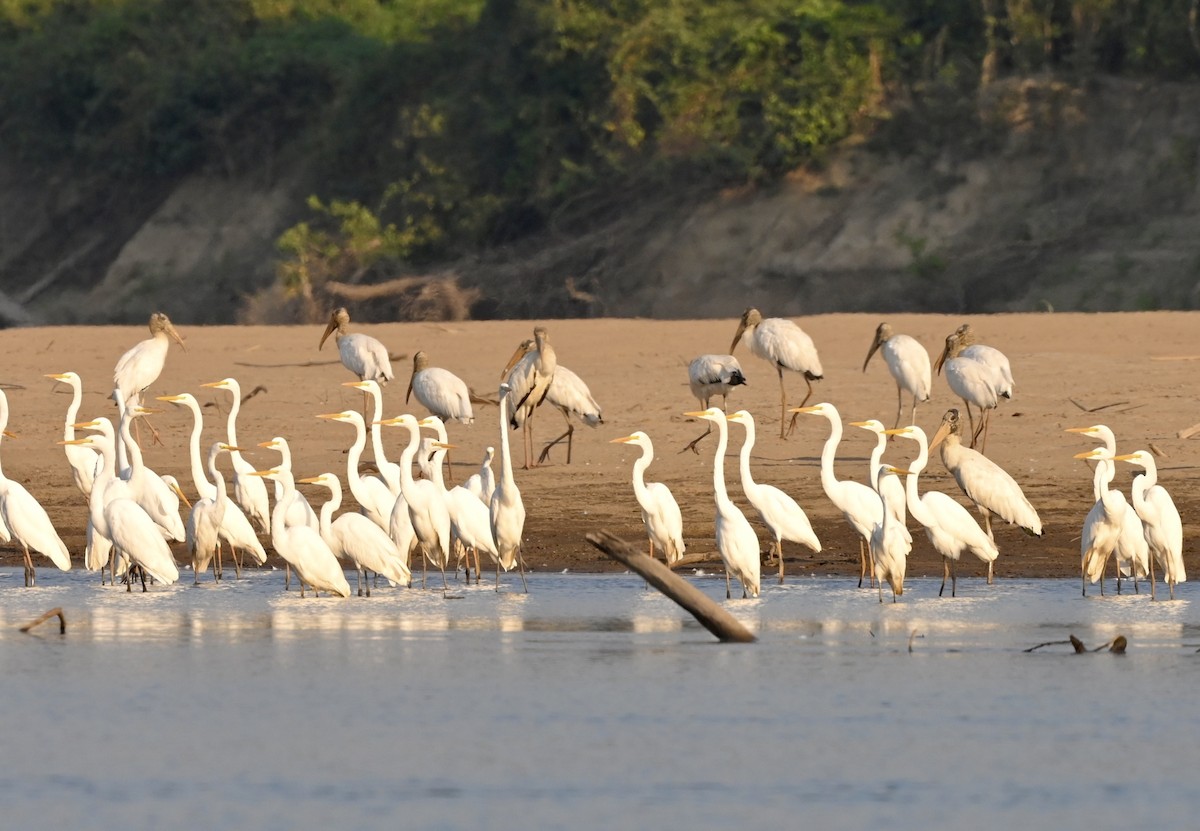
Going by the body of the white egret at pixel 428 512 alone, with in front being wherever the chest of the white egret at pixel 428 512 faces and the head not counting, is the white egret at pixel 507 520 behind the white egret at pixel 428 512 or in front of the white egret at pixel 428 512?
behind

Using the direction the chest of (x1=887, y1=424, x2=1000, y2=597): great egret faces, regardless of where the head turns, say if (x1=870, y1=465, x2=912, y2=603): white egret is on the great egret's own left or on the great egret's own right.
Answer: on the great egret's own left

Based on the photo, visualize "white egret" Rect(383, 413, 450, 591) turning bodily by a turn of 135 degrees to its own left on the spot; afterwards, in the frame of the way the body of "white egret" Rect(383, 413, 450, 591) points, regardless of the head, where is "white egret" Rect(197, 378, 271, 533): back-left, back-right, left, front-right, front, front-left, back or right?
back

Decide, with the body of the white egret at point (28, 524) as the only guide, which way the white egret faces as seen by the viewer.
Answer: to the viewer's left

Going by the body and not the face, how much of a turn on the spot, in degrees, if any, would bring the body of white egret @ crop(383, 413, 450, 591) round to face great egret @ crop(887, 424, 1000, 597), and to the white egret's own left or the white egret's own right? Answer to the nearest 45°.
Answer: approximately 180°

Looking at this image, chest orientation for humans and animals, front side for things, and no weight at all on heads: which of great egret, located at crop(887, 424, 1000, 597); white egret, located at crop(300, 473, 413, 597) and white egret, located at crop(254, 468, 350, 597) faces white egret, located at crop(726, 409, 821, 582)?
the great egret

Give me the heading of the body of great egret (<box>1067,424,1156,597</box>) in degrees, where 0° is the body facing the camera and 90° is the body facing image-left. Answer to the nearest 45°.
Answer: approximately 90°

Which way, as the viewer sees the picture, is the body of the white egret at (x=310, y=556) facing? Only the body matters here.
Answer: to the viewer's left

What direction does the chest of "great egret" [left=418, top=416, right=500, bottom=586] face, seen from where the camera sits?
to the viewer's left

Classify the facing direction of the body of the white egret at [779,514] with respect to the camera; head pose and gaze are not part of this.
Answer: to the viewer's left

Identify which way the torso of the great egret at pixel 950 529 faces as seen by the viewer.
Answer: to the viewer's left

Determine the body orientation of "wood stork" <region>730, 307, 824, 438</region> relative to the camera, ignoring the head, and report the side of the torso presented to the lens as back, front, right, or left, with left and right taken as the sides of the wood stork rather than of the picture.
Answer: left

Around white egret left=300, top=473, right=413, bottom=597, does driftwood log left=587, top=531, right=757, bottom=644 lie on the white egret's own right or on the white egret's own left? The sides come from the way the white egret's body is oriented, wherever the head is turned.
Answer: on the white egret's own left

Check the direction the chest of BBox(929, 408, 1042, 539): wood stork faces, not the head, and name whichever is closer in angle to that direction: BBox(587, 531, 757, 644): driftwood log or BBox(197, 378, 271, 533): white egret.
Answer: the white egret

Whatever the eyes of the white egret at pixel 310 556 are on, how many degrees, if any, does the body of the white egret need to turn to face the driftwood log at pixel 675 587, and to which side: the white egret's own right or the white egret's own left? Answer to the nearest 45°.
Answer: approximately 135° to the white egret's own left

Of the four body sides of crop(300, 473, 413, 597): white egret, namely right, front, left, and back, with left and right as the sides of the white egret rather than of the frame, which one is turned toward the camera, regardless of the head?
left

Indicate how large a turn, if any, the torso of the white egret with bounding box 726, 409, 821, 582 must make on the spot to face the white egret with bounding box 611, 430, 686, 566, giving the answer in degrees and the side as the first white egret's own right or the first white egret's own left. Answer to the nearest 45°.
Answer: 0° — it already faces it

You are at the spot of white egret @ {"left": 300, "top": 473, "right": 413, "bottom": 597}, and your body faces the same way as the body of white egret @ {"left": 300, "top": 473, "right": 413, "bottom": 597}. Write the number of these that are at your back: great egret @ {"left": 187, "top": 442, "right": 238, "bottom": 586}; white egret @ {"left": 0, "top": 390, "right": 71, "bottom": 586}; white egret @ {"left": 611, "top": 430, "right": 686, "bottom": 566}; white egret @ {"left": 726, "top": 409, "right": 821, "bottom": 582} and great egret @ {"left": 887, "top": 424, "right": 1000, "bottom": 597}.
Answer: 3
